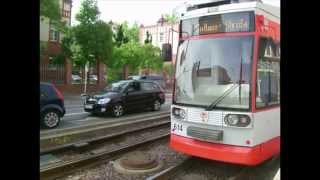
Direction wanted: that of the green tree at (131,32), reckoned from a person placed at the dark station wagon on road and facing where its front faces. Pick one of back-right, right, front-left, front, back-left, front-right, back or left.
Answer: back-right

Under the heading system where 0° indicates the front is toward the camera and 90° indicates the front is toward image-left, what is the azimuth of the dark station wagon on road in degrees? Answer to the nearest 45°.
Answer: approximately 45°

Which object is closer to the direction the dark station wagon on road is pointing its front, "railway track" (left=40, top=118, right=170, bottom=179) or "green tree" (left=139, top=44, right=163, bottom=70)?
the railway track

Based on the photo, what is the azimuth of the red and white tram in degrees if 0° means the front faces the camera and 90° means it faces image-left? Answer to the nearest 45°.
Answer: approximately 45°

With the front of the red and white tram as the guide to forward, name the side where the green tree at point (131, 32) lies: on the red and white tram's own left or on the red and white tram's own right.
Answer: on the red and white tram's own right

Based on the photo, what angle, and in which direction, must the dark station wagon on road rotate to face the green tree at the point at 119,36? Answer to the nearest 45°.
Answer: approximately 135° to its right

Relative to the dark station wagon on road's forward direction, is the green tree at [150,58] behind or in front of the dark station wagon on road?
behind

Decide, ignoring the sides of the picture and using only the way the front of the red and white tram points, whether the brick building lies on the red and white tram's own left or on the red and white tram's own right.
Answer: on the red and white tram's own right

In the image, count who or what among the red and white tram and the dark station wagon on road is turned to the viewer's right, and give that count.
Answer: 0

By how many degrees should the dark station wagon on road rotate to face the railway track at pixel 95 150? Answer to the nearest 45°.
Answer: approximately 45° to its left
